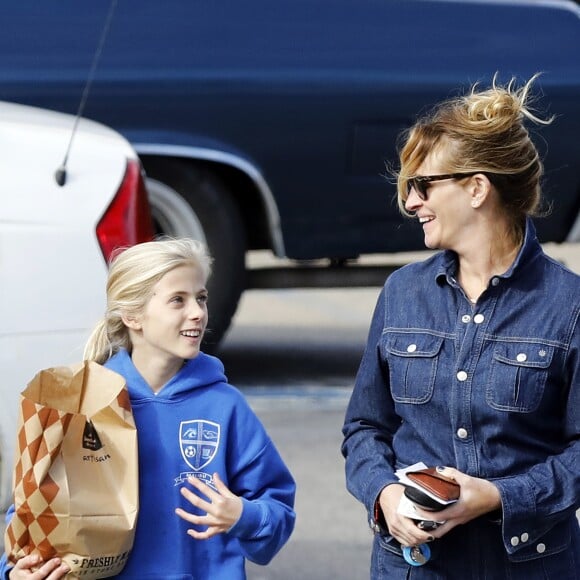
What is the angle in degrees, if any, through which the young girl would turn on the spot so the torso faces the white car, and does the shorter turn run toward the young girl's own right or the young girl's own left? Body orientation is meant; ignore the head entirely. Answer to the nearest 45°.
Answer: approximately 180°

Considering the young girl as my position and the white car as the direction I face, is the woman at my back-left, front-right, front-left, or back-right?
back-right

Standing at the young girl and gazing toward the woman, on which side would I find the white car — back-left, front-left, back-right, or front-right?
back-left

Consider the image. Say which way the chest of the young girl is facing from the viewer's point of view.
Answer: toward the camera

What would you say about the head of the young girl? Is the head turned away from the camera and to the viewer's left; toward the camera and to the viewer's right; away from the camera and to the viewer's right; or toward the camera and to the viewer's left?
toward the camera and to the viewer's right

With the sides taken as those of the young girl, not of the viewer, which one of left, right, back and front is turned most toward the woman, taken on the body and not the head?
left

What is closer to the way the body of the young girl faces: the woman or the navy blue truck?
the woman

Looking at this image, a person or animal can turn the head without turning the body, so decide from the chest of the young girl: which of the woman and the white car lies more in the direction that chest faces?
the woman
